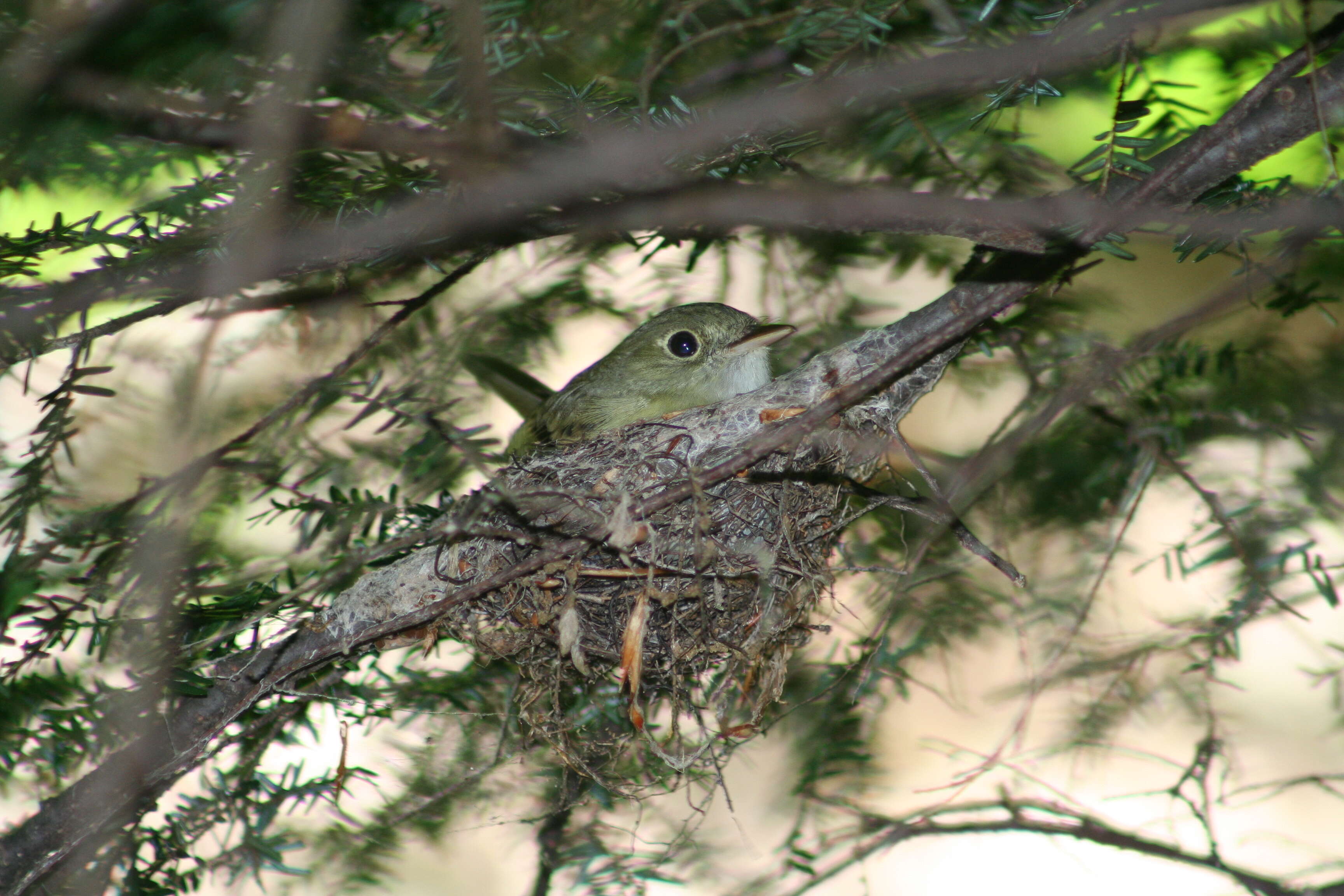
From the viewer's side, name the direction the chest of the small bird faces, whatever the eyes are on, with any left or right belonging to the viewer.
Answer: facing to the right of the viewer
